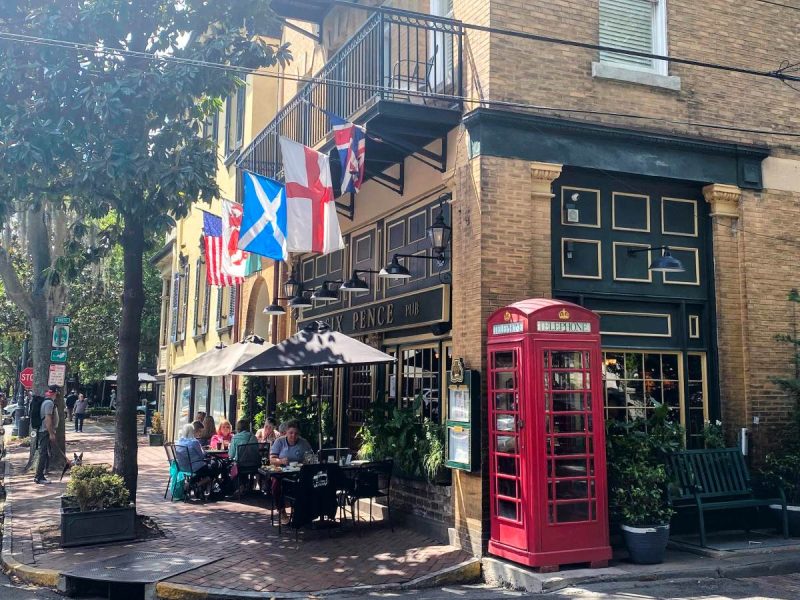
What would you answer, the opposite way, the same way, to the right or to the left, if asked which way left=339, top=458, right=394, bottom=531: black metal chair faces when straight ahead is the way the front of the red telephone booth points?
to the right

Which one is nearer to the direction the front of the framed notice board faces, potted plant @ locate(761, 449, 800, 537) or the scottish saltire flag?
the scottish saltire flag

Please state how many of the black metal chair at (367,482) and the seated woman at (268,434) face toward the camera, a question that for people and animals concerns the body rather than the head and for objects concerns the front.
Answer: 1

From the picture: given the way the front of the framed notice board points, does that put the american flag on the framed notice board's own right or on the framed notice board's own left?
on the framed notice board's own right

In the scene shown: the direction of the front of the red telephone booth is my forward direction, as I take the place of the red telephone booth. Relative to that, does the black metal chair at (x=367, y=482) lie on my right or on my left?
on my right

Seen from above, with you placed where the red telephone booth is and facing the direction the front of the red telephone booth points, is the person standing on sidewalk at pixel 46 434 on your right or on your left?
on your right

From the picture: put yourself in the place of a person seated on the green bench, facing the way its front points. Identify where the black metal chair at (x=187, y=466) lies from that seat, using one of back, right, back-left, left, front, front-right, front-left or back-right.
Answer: back-right

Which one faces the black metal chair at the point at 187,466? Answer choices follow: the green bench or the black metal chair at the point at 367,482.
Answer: the black metal chair at the point at 367,482
